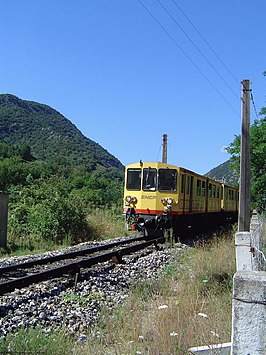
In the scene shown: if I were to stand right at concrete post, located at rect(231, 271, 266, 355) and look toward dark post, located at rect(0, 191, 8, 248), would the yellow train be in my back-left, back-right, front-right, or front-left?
front-right

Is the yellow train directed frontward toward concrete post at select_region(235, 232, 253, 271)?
no

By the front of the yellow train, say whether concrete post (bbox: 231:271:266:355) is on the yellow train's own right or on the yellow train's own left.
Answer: on the yellow train's own left

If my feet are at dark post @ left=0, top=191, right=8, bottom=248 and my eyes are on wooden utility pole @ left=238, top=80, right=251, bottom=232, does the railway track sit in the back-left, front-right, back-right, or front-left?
front-right

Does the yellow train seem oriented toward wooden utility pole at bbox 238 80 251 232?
no

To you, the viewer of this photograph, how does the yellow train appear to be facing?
facing the viewer and to the left of the viewer

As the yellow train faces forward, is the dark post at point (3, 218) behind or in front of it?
in front

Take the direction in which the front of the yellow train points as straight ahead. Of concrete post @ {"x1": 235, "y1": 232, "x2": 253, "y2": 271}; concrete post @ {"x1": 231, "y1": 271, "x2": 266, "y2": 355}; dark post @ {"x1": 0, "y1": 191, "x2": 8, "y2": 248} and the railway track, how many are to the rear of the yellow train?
0
